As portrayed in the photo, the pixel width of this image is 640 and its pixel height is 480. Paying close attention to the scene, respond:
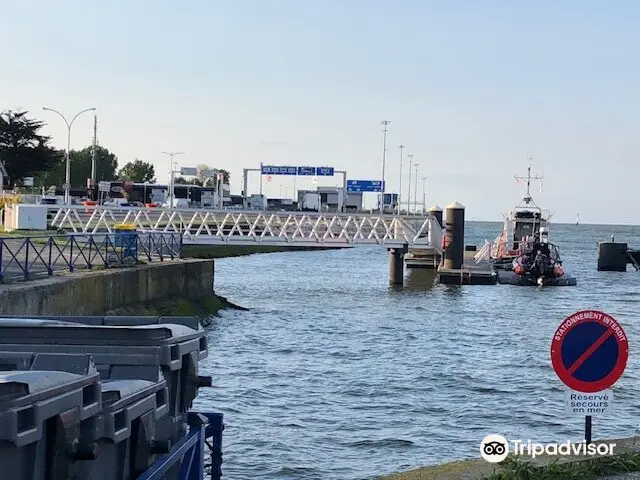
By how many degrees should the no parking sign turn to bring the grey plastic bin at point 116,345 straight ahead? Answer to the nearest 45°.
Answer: approximately 45° to its right

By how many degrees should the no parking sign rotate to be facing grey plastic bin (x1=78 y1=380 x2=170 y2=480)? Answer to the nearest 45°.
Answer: approximately 45° to its right

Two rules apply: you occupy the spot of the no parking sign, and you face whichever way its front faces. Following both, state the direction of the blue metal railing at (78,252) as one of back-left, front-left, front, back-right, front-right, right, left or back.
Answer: back-right

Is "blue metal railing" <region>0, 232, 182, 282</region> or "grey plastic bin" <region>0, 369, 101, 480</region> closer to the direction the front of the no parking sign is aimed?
the grey plastic bin

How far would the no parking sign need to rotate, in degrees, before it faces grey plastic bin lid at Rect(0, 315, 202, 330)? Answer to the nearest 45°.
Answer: approximately 90° to its right

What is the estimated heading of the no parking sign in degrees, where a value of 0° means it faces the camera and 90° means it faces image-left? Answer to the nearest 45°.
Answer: approximately 0°

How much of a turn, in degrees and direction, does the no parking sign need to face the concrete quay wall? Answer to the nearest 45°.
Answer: approximately 135° to its right

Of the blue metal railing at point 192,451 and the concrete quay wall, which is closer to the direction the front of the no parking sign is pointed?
the blue metal railing
